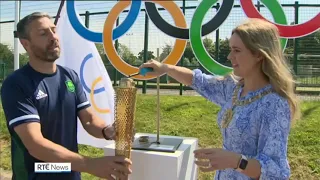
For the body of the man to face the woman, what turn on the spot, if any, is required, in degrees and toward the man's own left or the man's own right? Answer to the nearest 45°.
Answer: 0° — they already face them

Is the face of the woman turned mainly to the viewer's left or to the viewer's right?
to the viewer's left

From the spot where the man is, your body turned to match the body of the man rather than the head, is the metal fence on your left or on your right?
on your left

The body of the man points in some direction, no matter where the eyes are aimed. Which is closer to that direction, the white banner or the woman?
the woman

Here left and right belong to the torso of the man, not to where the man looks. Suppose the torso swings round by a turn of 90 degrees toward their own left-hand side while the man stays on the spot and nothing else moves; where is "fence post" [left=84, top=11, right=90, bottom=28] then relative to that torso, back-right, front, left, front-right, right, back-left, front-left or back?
front-left
